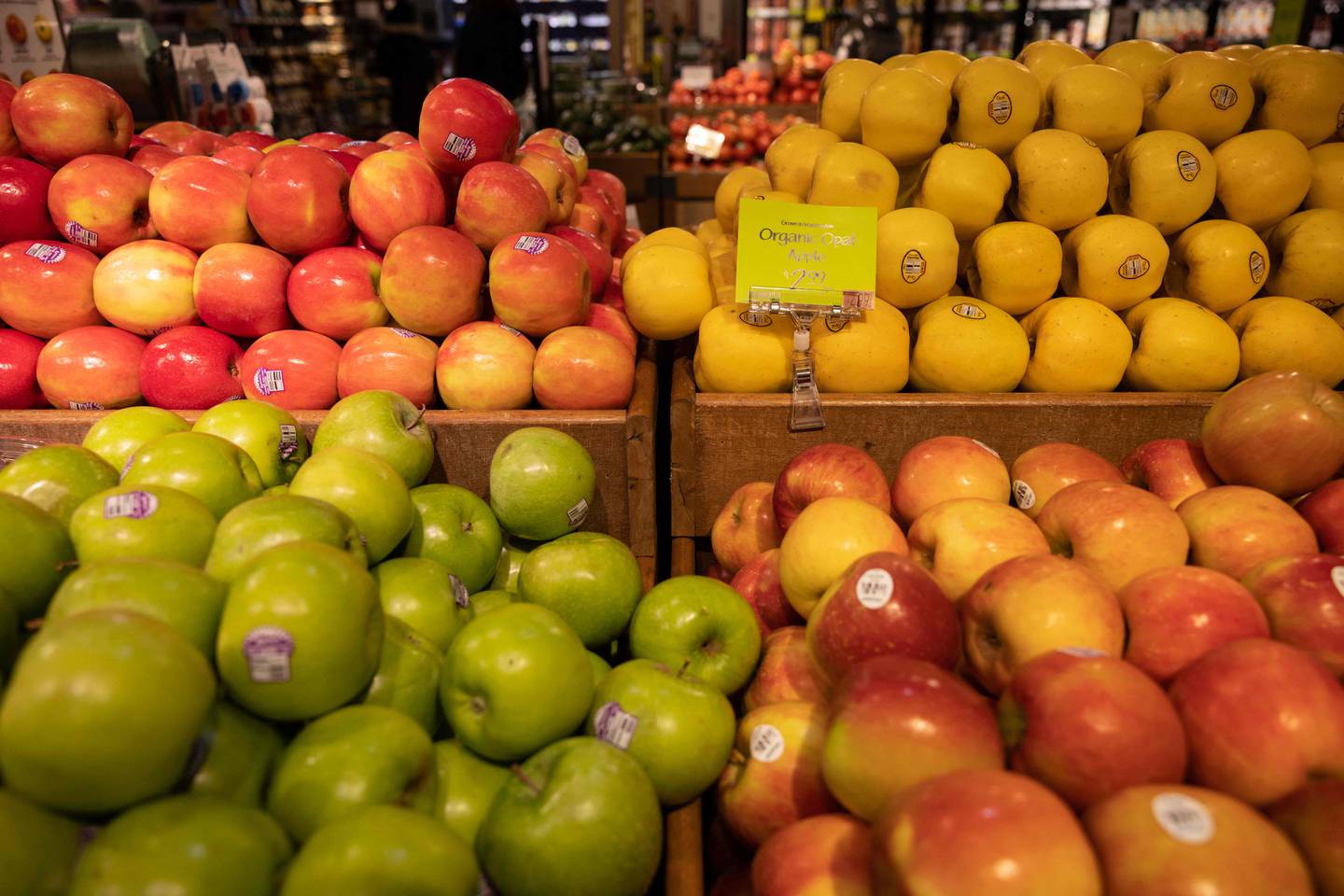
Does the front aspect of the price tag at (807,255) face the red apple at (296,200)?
no

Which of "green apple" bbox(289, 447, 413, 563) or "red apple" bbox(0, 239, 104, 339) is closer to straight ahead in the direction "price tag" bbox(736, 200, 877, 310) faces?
the green apple

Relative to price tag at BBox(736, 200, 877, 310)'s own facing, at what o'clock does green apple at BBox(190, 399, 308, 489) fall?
The green apple is roughly at 2 o'clock from the price tag.

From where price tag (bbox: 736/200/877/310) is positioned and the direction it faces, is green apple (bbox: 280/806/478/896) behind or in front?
in front

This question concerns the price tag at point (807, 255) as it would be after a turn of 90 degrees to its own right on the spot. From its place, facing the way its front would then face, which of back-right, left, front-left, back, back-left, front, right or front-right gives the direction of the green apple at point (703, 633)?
left

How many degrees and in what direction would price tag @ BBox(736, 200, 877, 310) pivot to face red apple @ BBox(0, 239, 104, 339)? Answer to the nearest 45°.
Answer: approximately 90° to its right

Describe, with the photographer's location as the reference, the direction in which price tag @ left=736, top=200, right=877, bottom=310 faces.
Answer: facing the viewer

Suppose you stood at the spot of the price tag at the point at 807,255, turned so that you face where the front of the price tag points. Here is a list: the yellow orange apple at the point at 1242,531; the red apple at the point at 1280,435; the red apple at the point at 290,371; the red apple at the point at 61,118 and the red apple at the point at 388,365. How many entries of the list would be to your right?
3

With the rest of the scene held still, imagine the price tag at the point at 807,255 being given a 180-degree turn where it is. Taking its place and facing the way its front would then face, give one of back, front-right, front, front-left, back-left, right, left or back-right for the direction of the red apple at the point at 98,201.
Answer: left

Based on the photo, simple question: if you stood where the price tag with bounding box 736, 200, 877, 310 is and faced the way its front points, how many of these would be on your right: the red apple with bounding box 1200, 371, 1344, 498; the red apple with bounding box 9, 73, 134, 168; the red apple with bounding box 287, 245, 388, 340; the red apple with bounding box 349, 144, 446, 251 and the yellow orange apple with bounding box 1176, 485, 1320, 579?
3

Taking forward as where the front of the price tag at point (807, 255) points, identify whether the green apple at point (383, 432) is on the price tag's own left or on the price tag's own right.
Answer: on the price tag's own right

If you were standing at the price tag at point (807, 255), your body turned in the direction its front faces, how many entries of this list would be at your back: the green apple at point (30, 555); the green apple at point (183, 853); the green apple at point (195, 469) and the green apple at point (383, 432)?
0

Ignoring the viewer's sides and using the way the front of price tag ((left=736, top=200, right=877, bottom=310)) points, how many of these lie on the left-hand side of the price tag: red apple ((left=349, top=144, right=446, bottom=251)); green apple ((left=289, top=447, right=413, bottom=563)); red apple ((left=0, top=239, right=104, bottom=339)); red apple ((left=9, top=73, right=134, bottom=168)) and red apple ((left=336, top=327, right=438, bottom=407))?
0

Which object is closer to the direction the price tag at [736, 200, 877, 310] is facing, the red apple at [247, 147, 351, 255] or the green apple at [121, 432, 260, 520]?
the green apple

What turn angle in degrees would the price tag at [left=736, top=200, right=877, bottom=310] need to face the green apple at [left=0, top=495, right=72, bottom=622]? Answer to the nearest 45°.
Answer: approximately 45° to its right

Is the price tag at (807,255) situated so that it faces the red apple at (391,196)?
no
